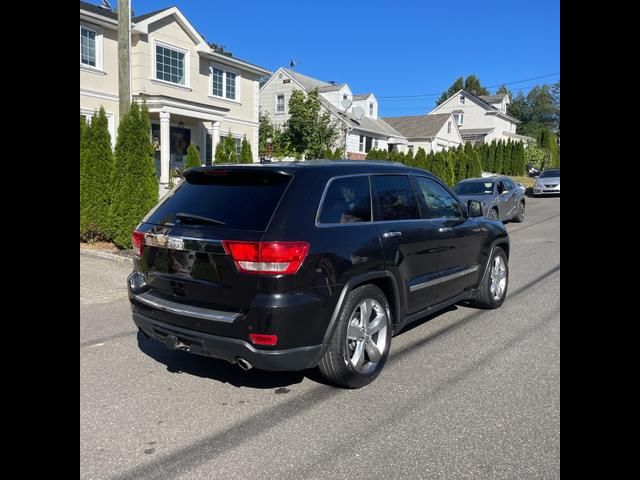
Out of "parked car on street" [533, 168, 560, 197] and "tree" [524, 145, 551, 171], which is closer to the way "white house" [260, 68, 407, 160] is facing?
the parked car on street

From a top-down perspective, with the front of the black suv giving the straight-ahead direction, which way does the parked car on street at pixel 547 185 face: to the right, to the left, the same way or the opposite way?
the opposite way

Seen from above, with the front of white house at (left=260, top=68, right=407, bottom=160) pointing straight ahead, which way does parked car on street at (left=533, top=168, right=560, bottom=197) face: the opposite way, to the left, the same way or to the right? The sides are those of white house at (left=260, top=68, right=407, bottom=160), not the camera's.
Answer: to the right

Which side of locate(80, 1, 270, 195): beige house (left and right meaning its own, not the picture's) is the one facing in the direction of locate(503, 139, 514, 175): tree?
left

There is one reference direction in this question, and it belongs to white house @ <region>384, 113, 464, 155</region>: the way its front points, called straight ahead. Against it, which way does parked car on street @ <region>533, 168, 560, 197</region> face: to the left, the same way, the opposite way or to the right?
to the right

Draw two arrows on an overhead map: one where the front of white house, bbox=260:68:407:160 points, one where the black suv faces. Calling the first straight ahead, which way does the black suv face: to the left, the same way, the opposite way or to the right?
to the left

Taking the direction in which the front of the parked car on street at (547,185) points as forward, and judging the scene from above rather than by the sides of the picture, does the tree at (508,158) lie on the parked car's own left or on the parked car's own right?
on the parked car's own right

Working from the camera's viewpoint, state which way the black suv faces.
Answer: facing away from the viewer and to the right of the viewer
